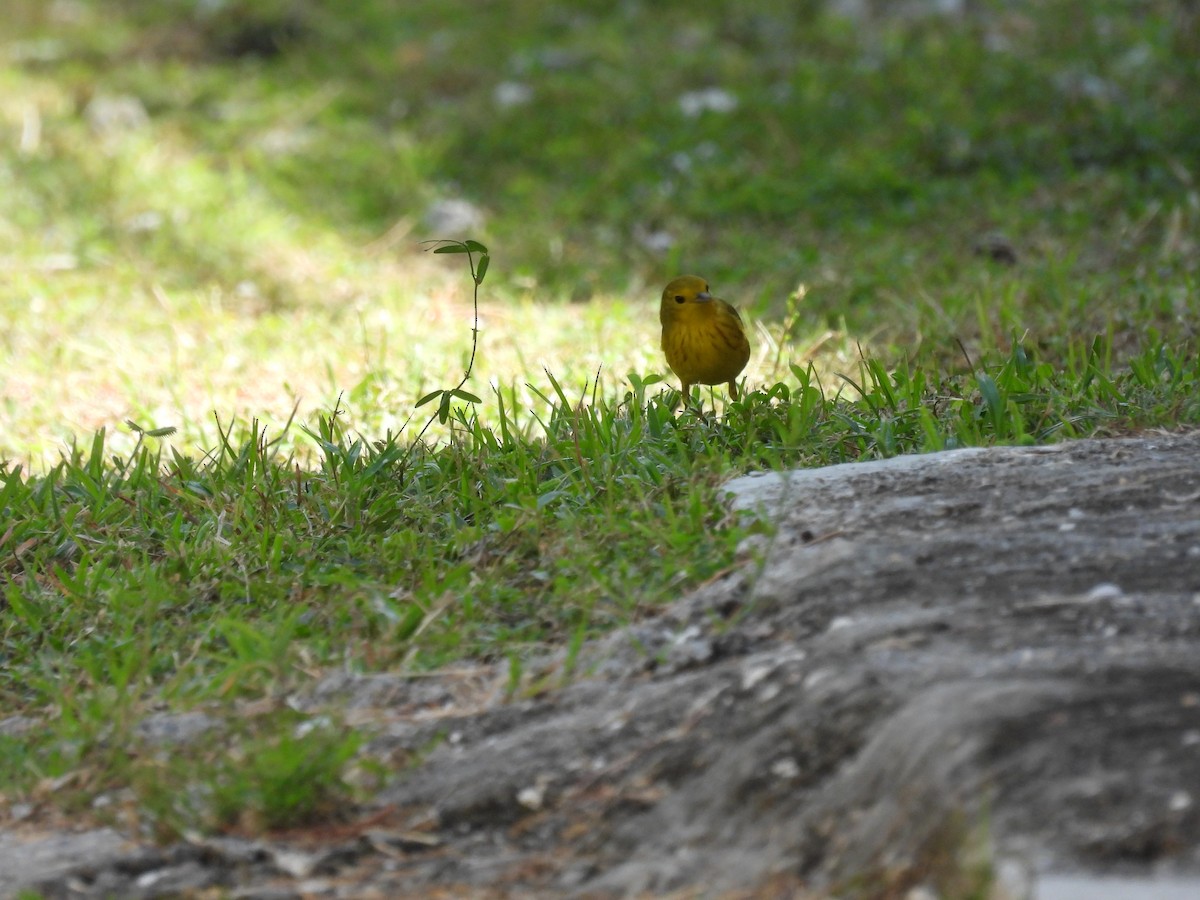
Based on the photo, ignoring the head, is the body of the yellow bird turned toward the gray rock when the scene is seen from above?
yes

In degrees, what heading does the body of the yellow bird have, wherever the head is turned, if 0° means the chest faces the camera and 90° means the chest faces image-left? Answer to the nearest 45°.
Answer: approximately 0°
